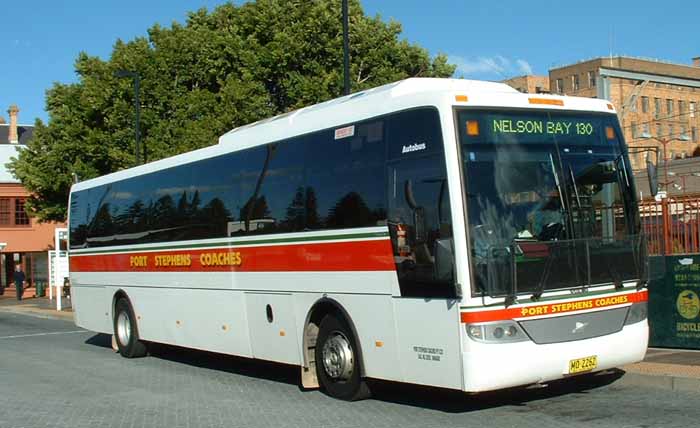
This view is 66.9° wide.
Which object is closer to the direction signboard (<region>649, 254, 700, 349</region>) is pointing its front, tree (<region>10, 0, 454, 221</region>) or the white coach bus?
the white coach bus

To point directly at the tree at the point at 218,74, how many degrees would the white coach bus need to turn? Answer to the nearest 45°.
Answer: approximately 135° to its left

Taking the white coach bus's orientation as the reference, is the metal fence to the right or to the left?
on its left

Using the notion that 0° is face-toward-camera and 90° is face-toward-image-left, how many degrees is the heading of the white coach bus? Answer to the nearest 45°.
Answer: approximately 315°

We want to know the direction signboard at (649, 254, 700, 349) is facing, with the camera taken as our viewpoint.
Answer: facing the viewer

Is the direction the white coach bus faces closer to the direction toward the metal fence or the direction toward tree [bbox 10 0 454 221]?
the metal fence

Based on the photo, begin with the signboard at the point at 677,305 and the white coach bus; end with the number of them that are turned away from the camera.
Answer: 0

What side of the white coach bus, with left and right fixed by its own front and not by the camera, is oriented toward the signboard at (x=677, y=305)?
left
